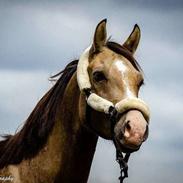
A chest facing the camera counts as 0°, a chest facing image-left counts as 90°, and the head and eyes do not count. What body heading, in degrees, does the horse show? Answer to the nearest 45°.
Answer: approximately 315°
